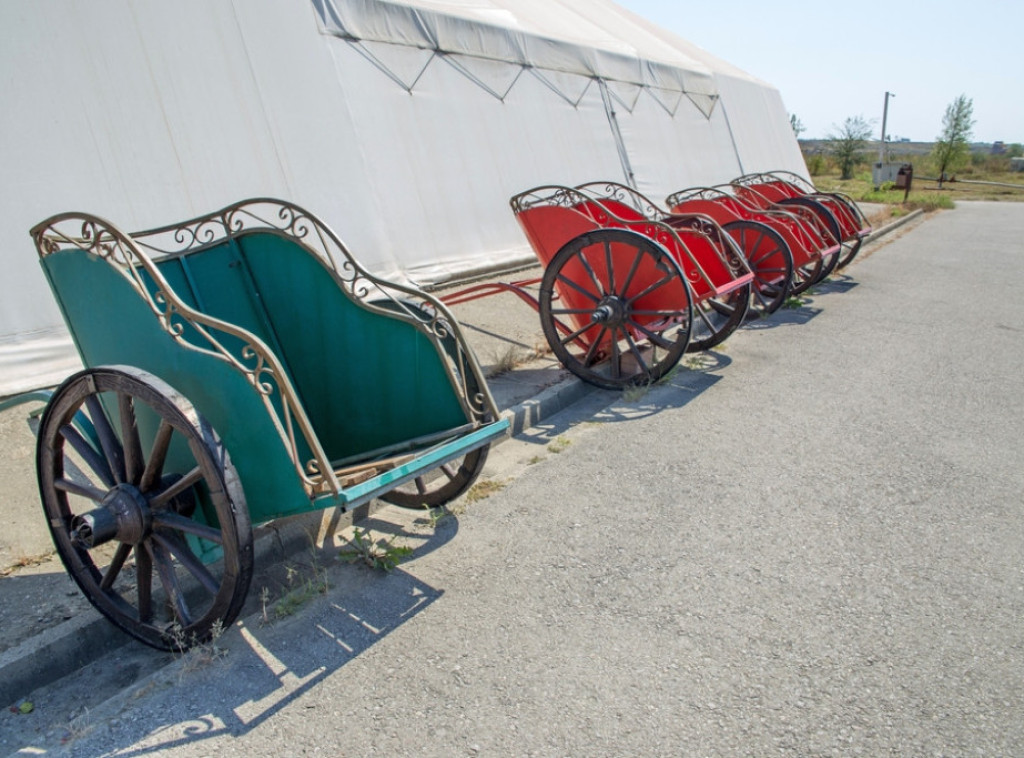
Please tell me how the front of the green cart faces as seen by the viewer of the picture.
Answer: facing away from the viewer and to the left of the viewer

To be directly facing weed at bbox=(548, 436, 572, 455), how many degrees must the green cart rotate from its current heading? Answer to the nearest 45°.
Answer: approximately 90° to its right

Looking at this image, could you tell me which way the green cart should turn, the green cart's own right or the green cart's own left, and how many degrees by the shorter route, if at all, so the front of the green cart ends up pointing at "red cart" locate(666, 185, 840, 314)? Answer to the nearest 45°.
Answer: approximately 90° to the green cart's own right

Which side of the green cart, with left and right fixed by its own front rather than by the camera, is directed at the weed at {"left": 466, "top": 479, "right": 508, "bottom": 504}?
right

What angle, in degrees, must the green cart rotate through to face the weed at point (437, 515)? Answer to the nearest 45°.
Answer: approximately 90° to its right

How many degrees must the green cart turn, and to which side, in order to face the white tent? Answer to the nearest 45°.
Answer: approximately 45° to its right

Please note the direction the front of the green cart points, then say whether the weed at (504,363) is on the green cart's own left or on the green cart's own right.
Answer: on the green cart's own right
